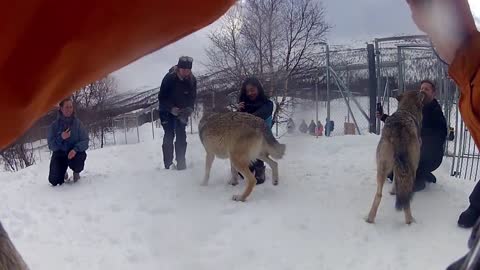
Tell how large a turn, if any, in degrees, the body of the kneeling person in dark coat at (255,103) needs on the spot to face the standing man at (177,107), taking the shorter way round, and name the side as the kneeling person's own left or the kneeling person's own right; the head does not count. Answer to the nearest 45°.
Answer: approximately 45° to the kneeling person's own right

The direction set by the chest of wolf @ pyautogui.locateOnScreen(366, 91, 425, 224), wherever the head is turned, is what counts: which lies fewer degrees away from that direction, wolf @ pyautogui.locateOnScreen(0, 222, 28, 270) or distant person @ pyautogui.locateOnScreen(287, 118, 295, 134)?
the distant person

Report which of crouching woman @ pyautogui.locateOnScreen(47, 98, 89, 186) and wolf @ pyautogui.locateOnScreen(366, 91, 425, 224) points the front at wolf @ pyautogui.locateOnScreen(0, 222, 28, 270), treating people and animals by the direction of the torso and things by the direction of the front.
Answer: the crouching woman

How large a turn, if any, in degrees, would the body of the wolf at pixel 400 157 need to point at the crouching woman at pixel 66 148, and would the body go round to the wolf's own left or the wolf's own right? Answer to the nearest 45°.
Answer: approximately 90° to the wolf's own left

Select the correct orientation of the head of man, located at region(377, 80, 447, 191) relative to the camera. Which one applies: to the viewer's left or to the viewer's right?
to the viewer's left

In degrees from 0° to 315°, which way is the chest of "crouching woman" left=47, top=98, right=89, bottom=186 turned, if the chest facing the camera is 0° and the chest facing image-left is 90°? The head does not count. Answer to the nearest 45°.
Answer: approximately 0°

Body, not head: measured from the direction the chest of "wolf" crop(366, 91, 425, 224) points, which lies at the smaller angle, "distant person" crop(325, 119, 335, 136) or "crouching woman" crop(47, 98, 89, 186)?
the distant person

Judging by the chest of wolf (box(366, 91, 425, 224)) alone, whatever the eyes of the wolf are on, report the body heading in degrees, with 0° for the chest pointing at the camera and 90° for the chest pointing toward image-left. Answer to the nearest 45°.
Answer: approximately 180°

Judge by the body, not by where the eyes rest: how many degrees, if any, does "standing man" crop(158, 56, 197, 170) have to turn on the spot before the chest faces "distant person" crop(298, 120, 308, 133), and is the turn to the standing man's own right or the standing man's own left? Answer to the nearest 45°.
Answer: approximately 135° to the standing man's own left

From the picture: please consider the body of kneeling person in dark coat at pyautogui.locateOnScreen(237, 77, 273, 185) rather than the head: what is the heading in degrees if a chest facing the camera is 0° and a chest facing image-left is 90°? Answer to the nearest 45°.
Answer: approximately 45°
